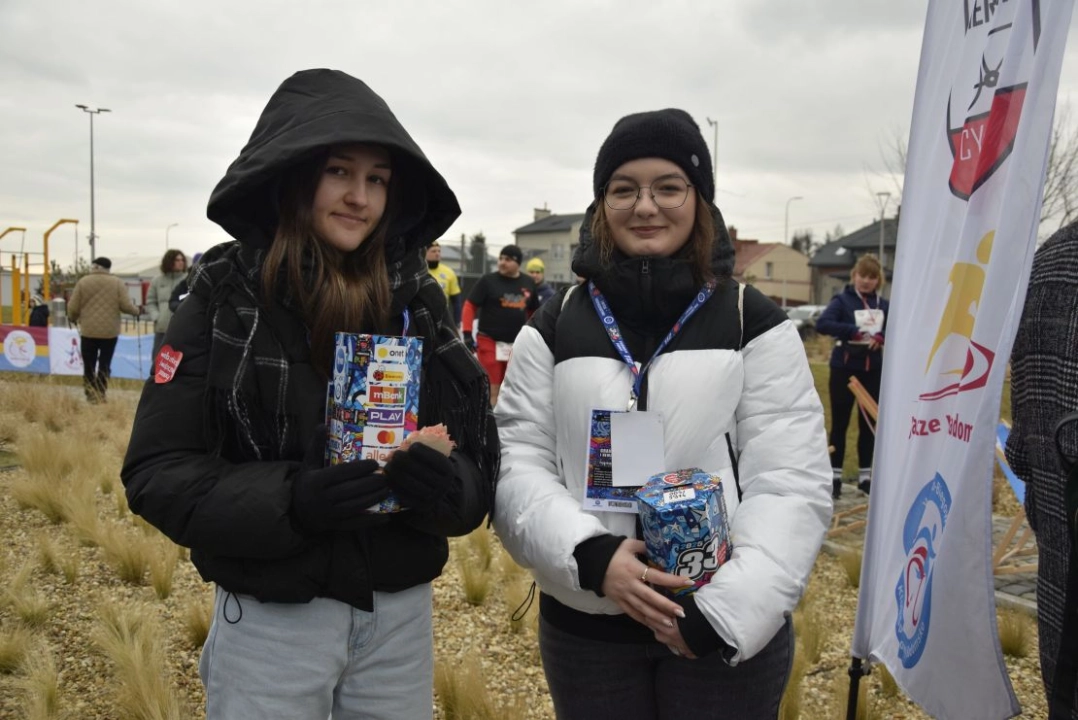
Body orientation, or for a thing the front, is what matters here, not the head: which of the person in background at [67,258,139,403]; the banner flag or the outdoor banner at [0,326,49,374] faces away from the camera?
the person in background

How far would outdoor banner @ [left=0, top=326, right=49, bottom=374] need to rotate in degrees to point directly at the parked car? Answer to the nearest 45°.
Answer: approximately 90° to its left

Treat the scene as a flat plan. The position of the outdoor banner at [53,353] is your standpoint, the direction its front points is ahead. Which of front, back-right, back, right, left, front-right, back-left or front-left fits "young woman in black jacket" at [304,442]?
front

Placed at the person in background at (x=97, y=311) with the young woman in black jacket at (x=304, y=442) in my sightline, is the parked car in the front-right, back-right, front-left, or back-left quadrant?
back-left

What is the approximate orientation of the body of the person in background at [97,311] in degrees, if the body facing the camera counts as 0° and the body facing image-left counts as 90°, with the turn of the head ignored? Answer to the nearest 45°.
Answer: approximately 180°

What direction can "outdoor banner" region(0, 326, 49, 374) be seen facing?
toward the camera

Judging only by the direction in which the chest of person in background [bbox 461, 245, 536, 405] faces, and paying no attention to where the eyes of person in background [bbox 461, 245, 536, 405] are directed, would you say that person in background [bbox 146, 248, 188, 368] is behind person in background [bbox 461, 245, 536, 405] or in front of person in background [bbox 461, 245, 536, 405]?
behind

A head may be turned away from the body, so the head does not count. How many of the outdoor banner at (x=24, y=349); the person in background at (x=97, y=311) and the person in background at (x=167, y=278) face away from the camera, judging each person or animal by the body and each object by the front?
1

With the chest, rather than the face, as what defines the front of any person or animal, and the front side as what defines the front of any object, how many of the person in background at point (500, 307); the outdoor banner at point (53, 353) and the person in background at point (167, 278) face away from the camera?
0

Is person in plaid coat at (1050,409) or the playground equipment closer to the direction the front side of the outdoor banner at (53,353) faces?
the person in plaid coat

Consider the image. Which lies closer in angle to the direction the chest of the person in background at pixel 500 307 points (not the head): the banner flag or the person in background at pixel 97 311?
the banner flag

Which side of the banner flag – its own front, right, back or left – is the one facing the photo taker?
front

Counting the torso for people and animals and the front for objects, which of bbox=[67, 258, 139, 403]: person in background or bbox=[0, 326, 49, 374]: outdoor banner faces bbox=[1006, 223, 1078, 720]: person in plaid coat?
the outdoor banner

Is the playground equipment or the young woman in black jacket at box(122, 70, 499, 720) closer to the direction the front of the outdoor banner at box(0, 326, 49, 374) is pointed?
the young woman in black jacket

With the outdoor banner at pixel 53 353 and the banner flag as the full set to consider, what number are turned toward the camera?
2

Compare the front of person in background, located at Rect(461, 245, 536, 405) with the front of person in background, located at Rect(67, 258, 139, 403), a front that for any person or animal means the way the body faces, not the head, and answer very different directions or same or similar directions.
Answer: very different directions
